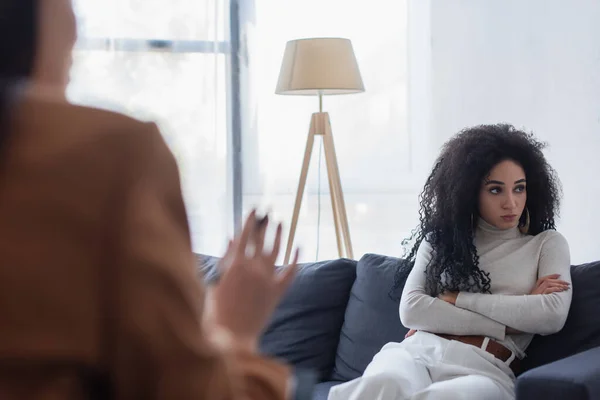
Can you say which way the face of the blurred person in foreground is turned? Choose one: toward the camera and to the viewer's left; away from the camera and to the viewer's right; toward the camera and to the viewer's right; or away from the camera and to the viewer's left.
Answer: away from the camera and to the viewer's right

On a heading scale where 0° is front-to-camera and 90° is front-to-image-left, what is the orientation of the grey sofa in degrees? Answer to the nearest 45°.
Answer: approximately 45°

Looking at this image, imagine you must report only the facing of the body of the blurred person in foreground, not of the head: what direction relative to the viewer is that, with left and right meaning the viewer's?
facing away from the viewer and to the right of the viewer

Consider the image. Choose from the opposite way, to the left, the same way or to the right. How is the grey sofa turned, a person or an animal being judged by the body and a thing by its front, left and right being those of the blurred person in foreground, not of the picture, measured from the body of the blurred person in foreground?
the opposite way

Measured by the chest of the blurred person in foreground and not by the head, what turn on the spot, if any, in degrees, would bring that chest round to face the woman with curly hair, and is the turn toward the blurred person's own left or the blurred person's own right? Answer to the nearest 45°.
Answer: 0° — they already face them
